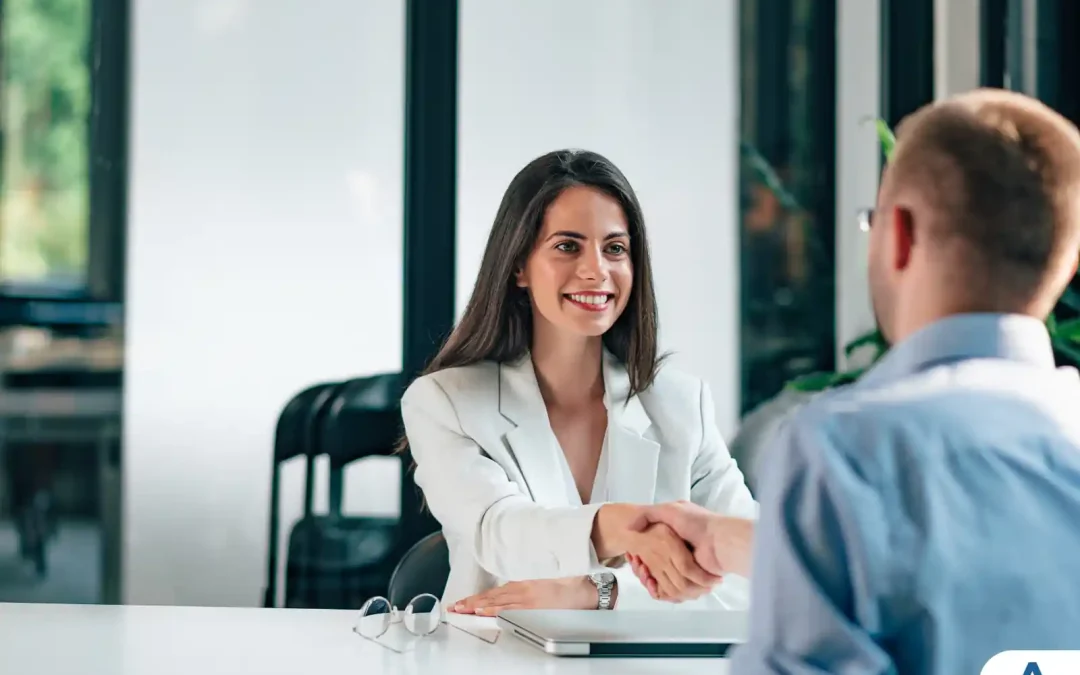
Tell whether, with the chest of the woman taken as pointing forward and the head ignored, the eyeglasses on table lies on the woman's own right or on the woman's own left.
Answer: on the woman's own right

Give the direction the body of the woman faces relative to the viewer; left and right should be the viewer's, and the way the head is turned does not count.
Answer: facing the viewer and to the right of the viewer

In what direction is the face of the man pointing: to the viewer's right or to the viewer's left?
to the viewer's left

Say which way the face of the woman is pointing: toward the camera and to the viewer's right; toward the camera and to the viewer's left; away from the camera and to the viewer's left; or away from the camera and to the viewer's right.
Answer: toward the camera and to the viewer's right

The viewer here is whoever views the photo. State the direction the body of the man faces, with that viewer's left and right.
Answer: facing away from the viewer and to the left of the viewer

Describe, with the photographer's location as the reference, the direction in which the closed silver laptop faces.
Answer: facing away from the viewer

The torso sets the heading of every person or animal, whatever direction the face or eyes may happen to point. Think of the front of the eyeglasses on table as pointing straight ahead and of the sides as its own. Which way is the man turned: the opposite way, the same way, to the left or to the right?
the opposite way

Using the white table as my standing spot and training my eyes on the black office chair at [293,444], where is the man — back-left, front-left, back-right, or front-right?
back-right

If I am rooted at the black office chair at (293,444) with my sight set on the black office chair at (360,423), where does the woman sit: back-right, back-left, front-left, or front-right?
front-right

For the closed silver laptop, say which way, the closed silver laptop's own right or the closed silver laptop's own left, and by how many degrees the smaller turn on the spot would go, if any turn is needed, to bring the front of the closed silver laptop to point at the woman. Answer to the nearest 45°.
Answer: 0° — it already faces them
